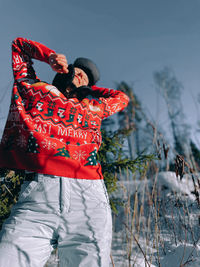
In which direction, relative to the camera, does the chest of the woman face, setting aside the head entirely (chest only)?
toward the camera
